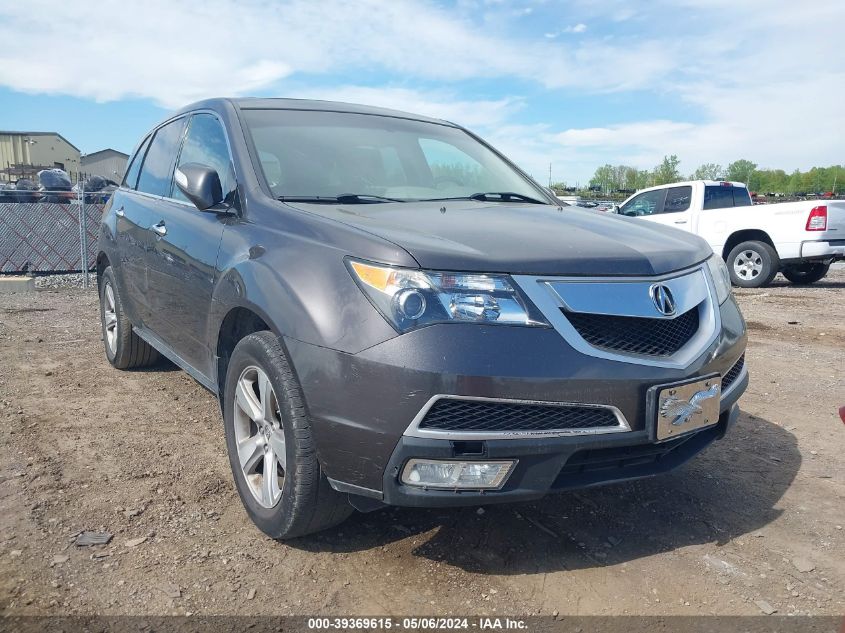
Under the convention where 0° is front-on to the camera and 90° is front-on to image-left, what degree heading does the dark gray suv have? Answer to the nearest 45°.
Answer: approximately 315°

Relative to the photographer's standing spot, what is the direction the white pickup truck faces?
facing away from the viewer and to the left of the viewer

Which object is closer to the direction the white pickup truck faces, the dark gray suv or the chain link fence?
the chain link fence

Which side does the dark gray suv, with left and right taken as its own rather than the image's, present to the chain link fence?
back

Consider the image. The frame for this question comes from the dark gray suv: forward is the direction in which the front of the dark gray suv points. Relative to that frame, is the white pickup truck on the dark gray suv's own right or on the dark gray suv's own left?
on the dark gray suv's own left

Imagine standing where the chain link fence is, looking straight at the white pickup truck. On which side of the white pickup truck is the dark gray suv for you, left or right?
right

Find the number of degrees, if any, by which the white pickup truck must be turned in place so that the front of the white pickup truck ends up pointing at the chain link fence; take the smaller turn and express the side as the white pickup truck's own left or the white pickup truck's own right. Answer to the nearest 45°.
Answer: approximately 45° to the white pickup truck's own left
